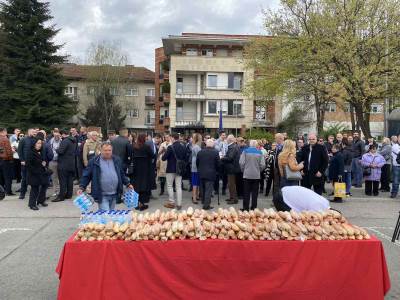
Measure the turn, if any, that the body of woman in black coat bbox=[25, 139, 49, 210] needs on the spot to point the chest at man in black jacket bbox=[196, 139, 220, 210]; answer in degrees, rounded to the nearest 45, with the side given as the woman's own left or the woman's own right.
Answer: approximately 45° to the woman's own left

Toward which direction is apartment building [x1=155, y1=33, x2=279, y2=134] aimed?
toward the camera

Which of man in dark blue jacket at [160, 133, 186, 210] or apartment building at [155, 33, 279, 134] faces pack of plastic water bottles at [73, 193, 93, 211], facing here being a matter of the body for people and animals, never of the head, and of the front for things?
the apartment building

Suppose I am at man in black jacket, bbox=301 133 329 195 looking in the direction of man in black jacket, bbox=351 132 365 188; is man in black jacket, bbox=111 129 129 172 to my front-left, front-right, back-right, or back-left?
back-left

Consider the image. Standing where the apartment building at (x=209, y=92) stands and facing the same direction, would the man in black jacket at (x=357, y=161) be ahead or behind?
ahead

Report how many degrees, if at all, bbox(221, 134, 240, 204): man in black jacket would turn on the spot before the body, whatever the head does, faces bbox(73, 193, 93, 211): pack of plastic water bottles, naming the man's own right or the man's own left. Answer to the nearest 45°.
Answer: approximately 90° to the man's own left

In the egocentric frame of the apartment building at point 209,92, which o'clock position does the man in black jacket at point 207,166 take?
The man in black jacket is roughly at 12 o'clock from the apartment building.

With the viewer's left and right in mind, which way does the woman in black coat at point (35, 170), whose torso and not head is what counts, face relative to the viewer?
facing the viewer and to the right of the viewer

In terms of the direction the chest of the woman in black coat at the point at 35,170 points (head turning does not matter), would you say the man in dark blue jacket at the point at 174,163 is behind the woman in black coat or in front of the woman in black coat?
in front

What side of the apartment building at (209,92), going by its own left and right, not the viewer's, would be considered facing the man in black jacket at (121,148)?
front

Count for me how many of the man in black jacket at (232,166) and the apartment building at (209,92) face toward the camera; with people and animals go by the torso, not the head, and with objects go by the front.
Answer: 1
